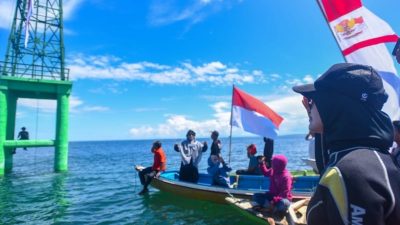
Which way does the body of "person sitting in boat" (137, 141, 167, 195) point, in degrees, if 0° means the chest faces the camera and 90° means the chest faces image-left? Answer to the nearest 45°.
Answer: approximately 90°

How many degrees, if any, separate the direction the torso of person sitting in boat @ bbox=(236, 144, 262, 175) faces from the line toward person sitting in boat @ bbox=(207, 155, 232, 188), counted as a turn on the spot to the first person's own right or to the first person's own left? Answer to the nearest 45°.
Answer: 0° — they already face them

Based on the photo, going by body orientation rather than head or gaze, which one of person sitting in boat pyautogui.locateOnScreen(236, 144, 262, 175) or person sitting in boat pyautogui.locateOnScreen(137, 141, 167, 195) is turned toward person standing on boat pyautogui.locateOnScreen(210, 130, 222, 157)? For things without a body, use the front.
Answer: person sitting in boat pyautogui.locateOnScreen(236, 144, 262, 175)
